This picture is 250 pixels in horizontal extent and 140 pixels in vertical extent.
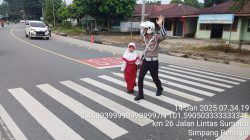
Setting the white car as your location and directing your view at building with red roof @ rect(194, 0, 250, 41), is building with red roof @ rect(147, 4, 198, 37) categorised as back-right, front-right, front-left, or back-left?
front-left

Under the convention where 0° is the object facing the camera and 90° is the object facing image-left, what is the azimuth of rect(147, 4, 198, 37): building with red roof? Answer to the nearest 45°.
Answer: approximately 0°

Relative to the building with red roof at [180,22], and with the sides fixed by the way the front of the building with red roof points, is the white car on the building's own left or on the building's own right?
on the building's own right

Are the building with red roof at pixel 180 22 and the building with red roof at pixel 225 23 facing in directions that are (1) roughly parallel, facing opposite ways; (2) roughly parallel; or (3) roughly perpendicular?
roughly parallel

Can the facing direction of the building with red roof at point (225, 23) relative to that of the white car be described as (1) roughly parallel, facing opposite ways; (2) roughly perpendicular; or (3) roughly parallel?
roughly perpendicular

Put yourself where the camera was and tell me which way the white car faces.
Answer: facing the viewer and to the right of the viewer
